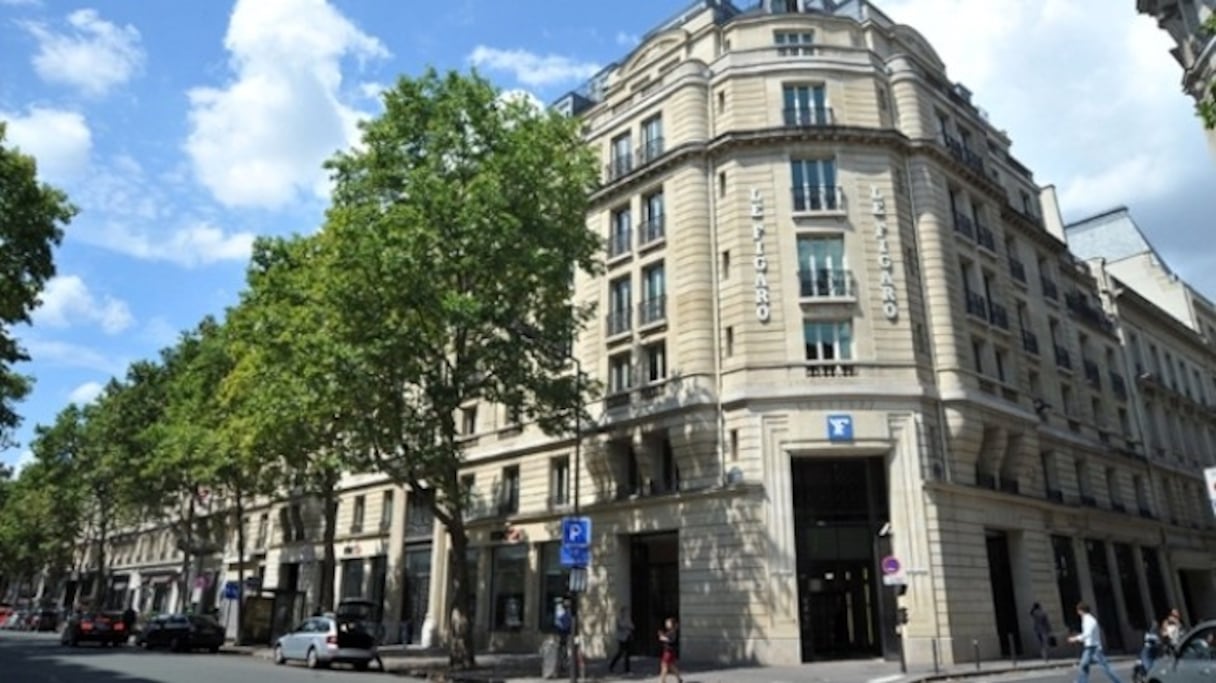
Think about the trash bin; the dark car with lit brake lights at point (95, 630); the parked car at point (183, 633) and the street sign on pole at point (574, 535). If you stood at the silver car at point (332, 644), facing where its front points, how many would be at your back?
2

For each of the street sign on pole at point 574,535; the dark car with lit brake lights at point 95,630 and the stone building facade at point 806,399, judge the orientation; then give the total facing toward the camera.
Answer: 2

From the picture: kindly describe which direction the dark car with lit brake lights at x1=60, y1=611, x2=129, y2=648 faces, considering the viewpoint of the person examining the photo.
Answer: facing away from the viewer and to the left of the viewer

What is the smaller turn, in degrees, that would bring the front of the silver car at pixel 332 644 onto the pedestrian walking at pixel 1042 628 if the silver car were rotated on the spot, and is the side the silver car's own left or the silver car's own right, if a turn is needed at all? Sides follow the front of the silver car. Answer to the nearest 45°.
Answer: approximately 135° to the silver car's own right

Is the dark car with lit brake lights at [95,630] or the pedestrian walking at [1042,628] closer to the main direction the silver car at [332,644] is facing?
the dark car with lit brake lights

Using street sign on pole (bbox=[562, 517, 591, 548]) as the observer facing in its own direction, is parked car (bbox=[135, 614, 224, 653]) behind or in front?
behind

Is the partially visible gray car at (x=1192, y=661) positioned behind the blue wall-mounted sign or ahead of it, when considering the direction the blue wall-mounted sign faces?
ahead

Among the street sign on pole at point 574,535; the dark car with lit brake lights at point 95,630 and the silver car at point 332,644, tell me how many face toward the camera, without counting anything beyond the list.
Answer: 1

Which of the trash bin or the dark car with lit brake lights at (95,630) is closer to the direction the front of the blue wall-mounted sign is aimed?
the trash bin

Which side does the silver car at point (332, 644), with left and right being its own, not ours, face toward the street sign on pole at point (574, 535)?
back

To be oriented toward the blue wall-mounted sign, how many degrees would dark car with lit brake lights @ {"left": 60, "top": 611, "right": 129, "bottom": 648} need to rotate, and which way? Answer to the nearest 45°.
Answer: approximately 180°

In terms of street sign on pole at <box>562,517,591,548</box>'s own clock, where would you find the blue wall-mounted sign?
The blue wall-mounted sign is roughly at 8 o'clock from the street sign on pole.
